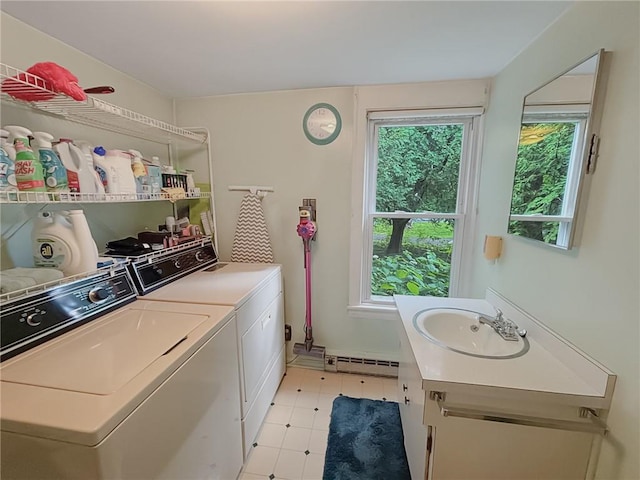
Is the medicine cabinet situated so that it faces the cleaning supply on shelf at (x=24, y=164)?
yes

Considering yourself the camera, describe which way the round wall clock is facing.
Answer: facing the viewer

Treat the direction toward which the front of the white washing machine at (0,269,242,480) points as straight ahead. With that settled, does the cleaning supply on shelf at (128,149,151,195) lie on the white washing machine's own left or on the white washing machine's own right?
on the white washing machine's own left

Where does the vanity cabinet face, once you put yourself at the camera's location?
facing to the left of the viewer

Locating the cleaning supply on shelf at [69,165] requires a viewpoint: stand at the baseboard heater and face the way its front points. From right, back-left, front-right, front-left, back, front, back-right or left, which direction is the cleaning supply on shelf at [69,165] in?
front-right

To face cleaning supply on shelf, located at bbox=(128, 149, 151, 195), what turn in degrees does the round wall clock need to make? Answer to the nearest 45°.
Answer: approximately 45° to its right

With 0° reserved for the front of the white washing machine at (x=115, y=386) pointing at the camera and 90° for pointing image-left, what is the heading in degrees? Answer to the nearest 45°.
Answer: approximately 315°

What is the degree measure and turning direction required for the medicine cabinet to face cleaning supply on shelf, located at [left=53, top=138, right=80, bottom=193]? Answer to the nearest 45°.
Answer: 0° — it already faces it

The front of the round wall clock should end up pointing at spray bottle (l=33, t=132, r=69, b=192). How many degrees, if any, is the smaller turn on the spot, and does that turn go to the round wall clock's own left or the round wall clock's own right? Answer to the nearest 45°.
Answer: approximately 45° to the round wall clock's own right

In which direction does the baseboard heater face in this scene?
toward the camera

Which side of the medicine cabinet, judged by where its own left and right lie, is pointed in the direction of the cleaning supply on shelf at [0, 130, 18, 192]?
front

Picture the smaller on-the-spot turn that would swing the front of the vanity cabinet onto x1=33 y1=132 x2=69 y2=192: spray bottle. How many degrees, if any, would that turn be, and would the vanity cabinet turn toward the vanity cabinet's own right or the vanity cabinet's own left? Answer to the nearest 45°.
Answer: approximately 45° to the vanity cabinet's own left

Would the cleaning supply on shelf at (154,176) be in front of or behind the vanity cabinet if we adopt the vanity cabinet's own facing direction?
in front

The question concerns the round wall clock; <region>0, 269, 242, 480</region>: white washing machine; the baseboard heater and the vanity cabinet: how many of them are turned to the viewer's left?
1

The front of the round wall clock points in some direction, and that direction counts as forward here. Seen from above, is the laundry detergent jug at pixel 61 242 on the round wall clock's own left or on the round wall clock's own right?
on the round wall clock's own right

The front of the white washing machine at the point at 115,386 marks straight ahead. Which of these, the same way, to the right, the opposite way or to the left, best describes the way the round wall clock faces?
to the right

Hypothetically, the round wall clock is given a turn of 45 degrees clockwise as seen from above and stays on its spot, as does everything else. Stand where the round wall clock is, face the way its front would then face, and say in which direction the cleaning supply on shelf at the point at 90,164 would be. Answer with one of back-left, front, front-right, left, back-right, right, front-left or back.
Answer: front
